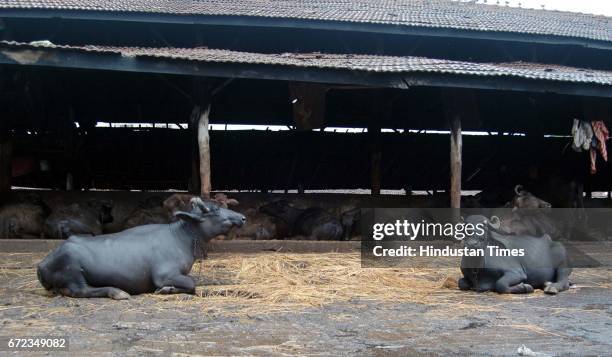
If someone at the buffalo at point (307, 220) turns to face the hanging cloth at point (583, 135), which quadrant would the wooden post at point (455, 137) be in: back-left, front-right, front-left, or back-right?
front-right

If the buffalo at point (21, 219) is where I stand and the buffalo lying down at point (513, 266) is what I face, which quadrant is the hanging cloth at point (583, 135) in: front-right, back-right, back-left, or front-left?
front-left

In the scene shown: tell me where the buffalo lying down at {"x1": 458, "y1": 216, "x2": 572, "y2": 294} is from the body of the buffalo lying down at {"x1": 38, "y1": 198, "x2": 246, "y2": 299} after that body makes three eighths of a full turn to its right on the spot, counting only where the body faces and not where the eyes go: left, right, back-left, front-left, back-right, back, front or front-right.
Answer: back-left

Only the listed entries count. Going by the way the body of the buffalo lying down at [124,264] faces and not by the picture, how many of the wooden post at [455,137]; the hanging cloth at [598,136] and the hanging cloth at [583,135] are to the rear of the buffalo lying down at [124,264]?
0

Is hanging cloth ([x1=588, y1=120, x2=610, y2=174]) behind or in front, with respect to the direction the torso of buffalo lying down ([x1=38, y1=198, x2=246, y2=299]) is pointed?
in front

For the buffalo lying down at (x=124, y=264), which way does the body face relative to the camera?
to the viewer's right

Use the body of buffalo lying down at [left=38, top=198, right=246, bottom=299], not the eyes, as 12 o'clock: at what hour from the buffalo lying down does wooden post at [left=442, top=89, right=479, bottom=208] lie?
The wooden post is roughly at 11 o'clock from the buffalo lying down.

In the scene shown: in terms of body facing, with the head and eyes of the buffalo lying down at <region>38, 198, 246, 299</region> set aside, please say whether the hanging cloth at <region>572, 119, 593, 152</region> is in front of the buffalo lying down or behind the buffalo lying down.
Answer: in front

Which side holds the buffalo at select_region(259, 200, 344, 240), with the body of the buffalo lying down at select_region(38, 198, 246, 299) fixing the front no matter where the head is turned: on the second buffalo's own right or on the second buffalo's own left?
on the second buffalo's own left
